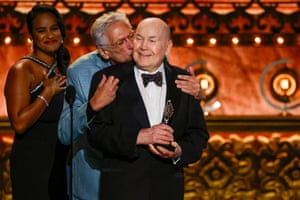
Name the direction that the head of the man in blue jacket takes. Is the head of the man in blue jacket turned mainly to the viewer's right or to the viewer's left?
to the viewer's right

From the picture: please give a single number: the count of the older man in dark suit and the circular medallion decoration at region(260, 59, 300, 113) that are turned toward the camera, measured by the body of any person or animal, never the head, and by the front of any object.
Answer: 2

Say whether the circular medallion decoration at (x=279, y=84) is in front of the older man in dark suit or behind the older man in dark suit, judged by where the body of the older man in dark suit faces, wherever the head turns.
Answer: behind

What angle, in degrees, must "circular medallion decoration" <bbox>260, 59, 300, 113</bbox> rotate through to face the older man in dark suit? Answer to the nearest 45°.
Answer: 0° — it already faces them

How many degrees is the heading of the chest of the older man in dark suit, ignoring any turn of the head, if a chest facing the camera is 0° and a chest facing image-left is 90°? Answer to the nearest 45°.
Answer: approximately 0°

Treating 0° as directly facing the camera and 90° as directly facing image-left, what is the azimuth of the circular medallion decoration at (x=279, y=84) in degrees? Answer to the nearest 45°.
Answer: approximately 0°
